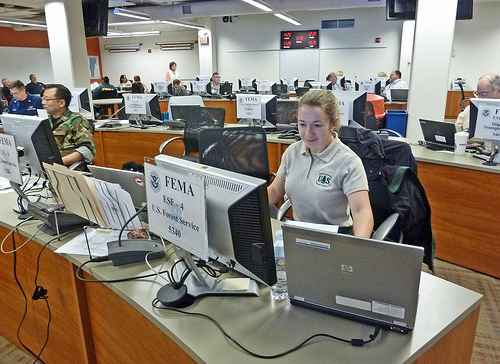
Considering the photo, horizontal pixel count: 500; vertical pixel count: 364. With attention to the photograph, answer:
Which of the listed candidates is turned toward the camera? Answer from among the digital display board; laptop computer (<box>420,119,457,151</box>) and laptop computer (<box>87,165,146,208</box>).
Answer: the digital display board

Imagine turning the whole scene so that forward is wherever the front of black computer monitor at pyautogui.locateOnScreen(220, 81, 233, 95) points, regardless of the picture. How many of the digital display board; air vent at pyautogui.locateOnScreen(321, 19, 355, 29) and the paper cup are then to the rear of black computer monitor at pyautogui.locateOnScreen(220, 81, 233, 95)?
1

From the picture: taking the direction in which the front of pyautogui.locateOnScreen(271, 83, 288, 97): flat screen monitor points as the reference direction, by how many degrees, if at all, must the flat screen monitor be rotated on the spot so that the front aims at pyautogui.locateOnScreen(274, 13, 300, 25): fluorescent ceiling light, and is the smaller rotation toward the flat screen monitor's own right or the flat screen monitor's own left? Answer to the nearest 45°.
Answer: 0° — it already faces it

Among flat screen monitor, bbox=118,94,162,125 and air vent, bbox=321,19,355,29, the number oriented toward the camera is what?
1

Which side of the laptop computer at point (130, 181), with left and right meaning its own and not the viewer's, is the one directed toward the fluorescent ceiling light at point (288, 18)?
front

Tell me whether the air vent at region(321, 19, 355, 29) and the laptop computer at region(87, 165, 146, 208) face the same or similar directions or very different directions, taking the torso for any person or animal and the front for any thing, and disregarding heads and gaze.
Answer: very different directions

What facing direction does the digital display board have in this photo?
toward the camera

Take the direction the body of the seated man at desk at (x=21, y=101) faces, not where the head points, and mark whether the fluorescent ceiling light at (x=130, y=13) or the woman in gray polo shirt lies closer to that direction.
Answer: the woman in gray polo shirt

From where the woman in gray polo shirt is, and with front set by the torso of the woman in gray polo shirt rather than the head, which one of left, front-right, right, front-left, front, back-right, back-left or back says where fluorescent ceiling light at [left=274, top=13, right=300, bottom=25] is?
back-right

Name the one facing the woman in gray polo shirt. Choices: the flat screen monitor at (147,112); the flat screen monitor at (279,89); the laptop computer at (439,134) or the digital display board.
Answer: the digital display board

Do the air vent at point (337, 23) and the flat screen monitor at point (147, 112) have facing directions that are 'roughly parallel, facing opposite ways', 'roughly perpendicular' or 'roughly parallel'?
roughly parallel, facing opposite ways

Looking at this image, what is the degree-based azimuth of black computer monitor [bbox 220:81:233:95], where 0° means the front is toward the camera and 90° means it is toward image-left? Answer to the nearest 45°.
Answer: approximately 180°

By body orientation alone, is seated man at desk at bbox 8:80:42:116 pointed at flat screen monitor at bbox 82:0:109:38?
no

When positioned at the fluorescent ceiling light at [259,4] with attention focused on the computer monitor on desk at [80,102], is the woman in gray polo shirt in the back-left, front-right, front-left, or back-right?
front-left

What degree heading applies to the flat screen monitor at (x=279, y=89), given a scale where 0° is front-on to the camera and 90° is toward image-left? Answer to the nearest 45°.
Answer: approximately 180°

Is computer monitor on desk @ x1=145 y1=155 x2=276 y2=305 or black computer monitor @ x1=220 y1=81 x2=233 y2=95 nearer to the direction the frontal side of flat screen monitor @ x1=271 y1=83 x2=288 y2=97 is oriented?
the black computer monitor

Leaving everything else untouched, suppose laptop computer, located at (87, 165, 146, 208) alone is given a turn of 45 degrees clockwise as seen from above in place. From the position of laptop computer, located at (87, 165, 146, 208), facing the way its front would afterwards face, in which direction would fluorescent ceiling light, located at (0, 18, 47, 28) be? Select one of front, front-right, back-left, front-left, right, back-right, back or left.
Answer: left
